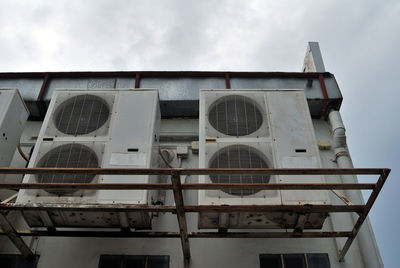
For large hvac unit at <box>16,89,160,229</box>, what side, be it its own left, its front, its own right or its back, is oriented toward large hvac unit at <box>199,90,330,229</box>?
left

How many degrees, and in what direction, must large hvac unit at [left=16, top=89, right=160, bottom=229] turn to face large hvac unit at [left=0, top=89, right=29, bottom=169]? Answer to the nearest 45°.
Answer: approximately 135° to its right

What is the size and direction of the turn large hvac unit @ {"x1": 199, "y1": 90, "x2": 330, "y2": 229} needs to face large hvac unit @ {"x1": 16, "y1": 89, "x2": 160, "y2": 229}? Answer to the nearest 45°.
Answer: approximately 90° to its right

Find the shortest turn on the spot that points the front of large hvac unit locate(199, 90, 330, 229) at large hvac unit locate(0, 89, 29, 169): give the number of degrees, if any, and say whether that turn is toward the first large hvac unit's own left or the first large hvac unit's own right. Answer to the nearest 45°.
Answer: approximately 90° to the first large hvac unit's own right

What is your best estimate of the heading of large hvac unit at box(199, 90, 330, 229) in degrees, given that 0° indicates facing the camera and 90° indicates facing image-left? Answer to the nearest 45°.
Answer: approximately 0°

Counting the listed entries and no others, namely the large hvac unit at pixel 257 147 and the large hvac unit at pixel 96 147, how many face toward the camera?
2

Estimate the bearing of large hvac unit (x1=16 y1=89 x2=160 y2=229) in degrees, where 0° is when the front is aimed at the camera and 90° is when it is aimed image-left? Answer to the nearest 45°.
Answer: approximately 0°
